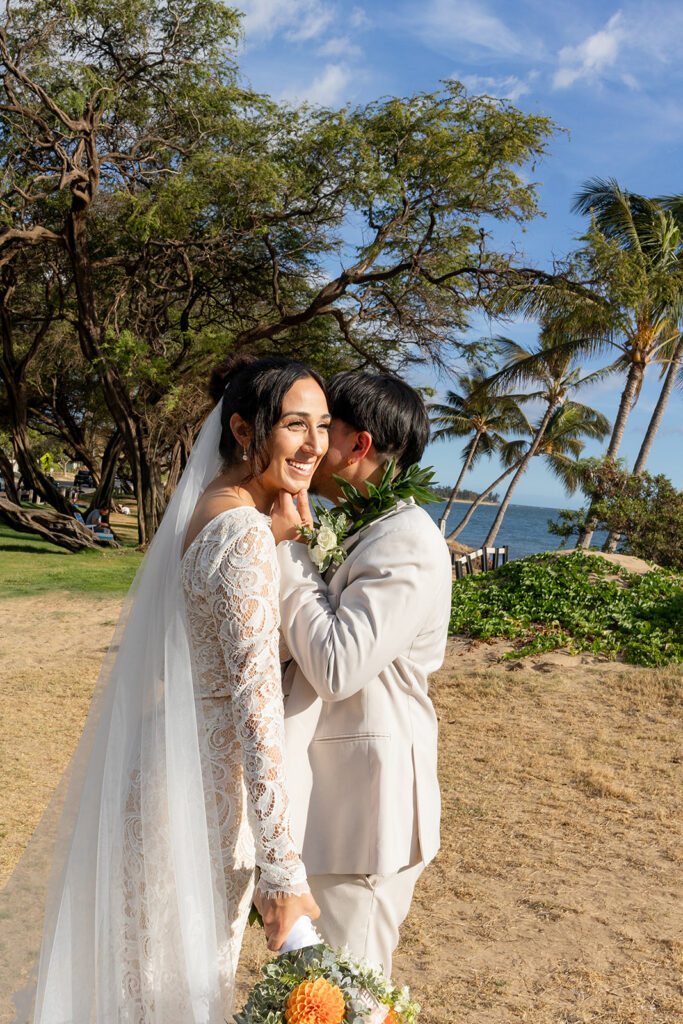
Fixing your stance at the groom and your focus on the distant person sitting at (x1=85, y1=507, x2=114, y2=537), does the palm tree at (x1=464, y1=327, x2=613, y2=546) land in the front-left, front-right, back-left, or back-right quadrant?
front-right

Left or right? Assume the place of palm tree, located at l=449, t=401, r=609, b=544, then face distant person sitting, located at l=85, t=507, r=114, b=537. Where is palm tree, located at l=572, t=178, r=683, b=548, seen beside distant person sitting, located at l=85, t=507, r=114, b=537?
left

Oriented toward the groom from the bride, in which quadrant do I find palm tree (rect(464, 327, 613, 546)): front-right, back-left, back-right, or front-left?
front-left

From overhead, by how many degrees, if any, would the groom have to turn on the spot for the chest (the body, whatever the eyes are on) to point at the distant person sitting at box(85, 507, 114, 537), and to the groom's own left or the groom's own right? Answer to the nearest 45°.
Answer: approximately 90° to the groom's own right

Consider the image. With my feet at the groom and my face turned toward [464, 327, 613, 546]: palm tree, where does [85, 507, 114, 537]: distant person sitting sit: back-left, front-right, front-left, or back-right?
front-left

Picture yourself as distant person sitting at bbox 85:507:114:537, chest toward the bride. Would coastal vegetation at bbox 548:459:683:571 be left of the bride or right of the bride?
left

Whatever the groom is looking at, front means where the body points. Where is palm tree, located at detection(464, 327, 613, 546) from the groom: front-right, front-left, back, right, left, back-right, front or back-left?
right

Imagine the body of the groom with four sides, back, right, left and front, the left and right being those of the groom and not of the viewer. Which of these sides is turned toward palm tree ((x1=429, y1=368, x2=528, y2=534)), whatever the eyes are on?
right

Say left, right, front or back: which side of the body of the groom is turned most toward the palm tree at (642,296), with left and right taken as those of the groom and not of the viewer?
right

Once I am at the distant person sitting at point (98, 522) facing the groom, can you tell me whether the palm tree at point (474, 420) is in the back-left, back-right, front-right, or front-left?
back-left

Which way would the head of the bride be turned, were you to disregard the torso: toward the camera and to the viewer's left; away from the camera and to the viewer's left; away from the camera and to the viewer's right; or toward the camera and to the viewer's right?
toward the camera and to the viewer's right

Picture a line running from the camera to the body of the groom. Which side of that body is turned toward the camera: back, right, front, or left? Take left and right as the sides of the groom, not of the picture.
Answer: left

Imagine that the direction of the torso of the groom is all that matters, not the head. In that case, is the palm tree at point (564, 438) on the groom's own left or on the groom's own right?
on the groom's own right
